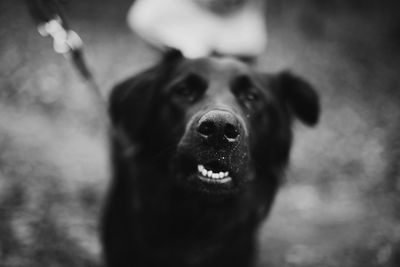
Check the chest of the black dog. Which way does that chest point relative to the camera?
toward the camera
